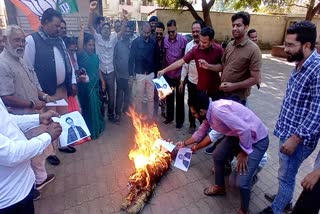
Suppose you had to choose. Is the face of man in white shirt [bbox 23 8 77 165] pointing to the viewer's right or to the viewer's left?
to the viewer's right

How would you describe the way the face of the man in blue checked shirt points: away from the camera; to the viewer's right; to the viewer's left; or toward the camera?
to the viewer's left

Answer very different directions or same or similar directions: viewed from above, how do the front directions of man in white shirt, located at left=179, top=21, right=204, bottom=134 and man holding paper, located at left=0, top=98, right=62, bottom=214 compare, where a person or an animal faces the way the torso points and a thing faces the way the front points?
very different directions

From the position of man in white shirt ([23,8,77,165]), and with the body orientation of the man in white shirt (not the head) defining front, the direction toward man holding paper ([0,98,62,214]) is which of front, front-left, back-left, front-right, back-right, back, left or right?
front-right

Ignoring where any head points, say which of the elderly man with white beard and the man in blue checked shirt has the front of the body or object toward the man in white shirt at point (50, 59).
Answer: the man in blue checked shirt

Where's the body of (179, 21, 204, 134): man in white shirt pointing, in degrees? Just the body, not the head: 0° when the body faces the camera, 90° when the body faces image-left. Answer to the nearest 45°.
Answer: approximately 45°

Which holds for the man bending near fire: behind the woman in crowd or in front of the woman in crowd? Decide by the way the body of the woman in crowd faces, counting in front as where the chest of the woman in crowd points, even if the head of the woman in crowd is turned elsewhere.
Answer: in front

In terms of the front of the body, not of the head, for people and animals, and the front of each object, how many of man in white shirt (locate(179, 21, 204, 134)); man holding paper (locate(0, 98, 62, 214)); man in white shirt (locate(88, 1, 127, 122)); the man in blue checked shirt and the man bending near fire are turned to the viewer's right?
1

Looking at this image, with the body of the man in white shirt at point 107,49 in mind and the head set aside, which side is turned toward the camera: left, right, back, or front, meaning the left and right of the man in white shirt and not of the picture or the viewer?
front

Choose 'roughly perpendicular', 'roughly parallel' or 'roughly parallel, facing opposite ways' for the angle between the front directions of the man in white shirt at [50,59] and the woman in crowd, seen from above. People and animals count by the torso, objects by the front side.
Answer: roughly parallel

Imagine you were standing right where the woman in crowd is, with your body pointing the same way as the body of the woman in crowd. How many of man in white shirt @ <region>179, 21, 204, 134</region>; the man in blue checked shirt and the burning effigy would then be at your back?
0

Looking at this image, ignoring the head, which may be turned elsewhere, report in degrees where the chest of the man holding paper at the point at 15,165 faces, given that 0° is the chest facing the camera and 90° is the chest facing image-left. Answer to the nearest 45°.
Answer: approximately 270°

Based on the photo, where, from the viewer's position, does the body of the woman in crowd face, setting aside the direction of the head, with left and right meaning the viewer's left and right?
facing the viewer and to the right of the viewer

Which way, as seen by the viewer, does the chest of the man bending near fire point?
to the viewer's left

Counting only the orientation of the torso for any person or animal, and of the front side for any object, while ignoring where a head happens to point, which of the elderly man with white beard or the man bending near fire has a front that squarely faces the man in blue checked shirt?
the elderly man with white beard

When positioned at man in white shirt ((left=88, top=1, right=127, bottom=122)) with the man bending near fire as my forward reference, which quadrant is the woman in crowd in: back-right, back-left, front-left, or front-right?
front-right

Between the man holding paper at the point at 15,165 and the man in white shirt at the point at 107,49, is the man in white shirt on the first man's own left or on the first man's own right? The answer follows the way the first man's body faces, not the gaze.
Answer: on the first man's own left

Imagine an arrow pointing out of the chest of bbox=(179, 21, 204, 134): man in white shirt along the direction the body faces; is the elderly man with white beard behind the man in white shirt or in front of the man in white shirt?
in front
